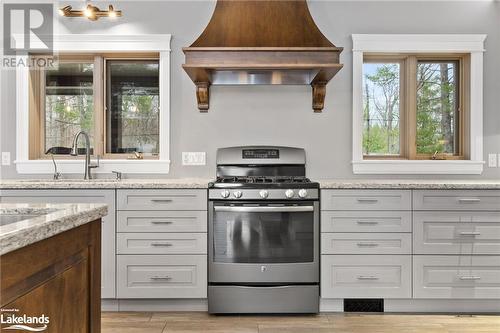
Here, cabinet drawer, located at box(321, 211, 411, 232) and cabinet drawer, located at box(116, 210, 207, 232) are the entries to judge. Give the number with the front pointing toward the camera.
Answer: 2

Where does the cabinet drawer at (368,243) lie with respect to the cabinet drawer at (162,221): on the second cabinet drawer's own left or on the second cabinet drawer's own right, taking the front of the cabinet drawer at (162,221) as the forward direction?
on the second cabinet drawer's own left

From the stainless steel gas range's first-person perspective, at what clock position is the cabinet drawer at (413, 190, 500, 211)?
The cabinet drawer is roughly at 9 o'clock from the stainless steel gas range.

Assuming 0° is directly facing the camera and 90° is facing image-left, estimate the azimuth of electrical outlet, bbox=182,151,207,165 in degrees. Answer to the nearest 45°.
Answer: approximately 0°

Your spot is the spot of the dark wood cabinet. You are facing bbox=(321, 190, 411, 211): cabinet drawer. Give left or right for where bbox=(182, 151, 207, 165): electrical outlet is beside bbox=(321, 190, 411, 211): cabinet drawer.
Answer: left

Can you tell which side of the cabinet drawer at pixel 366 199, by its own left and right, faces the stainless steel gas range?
right

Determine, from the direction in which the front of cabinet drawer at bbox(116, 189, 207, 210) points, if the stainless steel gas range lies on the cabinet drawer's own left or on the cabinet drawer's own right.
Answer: on the cabinet drawer's own left

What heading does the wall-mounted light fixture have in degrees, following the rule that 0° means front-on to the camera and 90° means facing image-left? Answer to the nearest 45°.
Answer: approximately 0°

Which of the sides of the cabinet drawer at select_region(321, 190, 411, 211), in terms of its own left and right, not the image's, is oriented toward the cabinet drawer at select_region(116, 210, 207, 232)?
right
